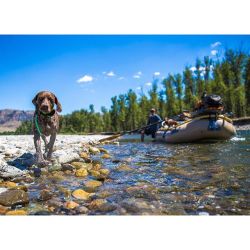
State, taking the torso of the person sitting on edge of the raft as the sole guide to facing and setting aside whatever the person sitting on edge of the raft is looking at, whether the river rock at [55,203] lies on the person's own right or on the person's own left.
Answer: on the person's own left

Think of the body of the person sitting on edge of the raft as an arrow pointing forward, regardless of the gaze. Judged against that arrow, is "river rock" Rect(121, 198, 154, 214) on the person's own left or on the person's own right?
on the person's own left

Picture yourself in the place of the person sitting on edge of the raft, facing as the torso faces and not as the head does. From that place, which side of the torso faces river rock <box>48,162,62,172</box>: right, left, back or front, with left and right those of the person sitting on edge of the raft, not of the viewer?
front

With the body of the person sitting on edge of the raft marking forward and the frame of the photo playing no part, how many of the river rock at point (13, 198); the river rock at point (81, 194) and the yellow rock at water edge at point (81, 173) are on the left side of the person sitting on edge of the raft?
3

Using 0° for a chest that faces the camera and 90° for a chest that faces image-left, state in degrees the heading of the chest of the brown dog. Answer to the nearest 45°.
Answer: approximately 0°

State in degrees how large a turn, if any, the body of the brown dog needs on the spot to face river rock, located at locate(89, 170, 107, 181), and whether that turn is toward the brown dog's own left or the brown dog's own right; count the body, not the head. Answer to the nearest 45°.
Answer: approximately 45° to the brown dog's own left

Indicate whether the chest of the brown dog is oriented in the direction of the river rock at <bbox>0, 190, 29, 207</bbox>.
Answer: yes

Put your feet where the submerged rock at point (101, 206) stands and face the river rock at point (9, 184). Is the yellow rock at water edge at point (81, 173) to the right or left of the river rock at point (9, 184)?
right

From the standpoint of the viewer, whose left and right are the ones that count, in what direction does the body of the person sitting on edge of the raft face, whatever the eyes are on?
facing to the left of the viewer

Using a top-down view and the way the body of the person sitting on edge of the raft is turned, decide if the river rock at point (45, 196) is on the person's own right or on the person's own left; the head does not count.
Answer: on the person's own left
